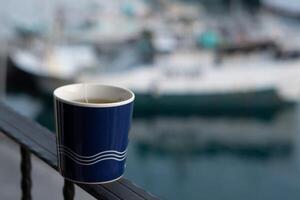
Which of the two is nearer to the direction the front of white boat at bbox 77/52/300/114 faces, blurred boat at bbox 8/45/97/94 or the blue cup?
the blurred boat

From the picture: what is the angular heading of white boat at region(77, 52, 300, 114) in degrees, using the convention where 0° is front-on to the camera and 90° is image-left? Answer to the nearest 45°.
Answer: approximately 270°

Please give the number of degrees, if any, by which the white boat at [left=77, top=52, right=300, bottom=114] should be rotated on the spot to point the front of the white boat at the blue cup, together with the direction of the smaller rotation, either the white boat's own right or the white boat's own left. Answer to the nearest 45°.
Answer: approximately 90° to the white boat's own left
